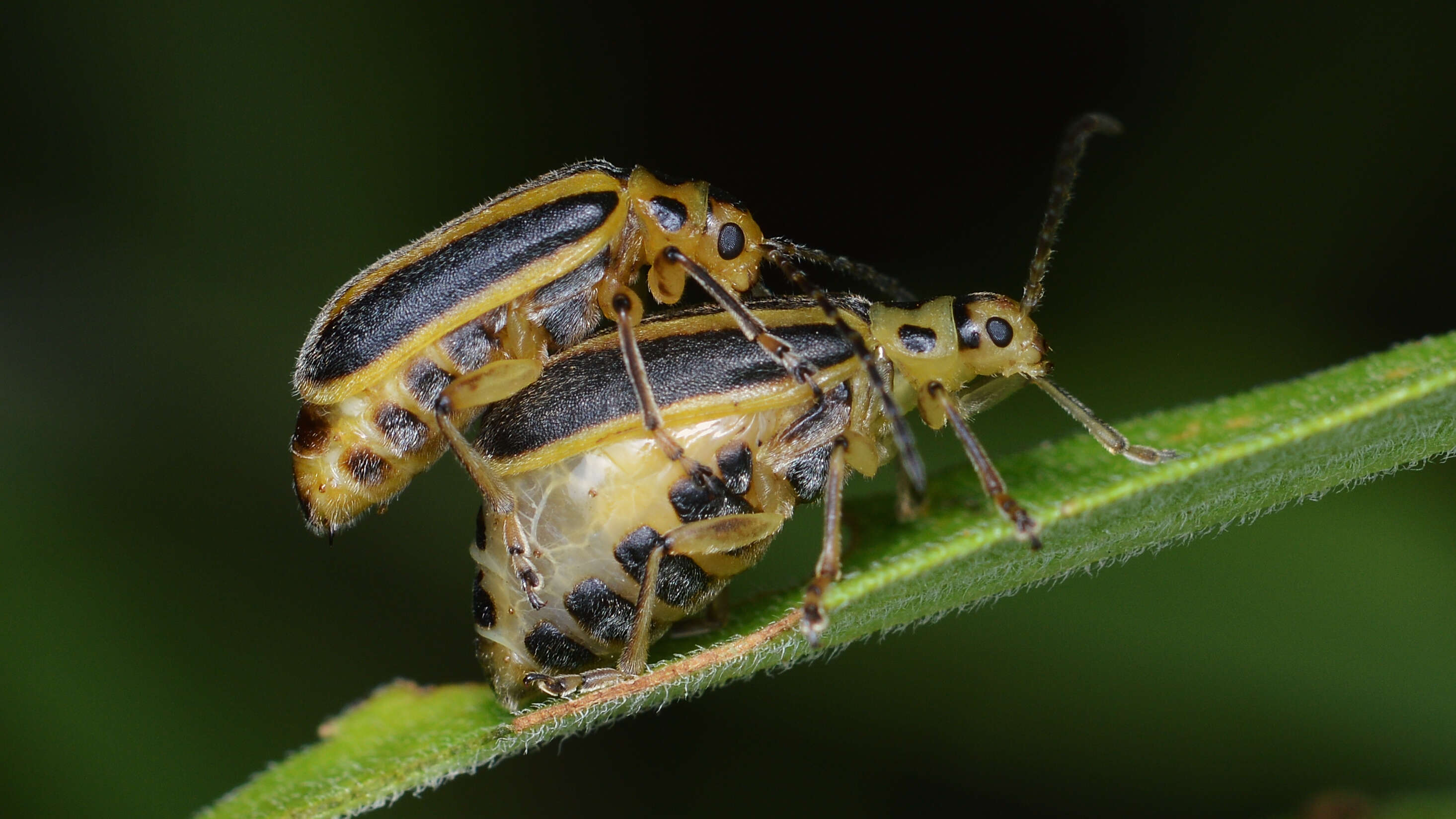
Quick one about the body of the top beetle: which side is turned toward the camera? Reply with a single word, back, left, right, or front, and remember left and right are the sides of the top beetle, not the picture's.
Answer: right

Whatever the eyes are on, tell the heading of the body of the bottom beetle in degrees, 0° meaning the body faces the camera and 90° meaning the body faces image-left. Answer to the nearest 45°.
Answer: approximately 270°
